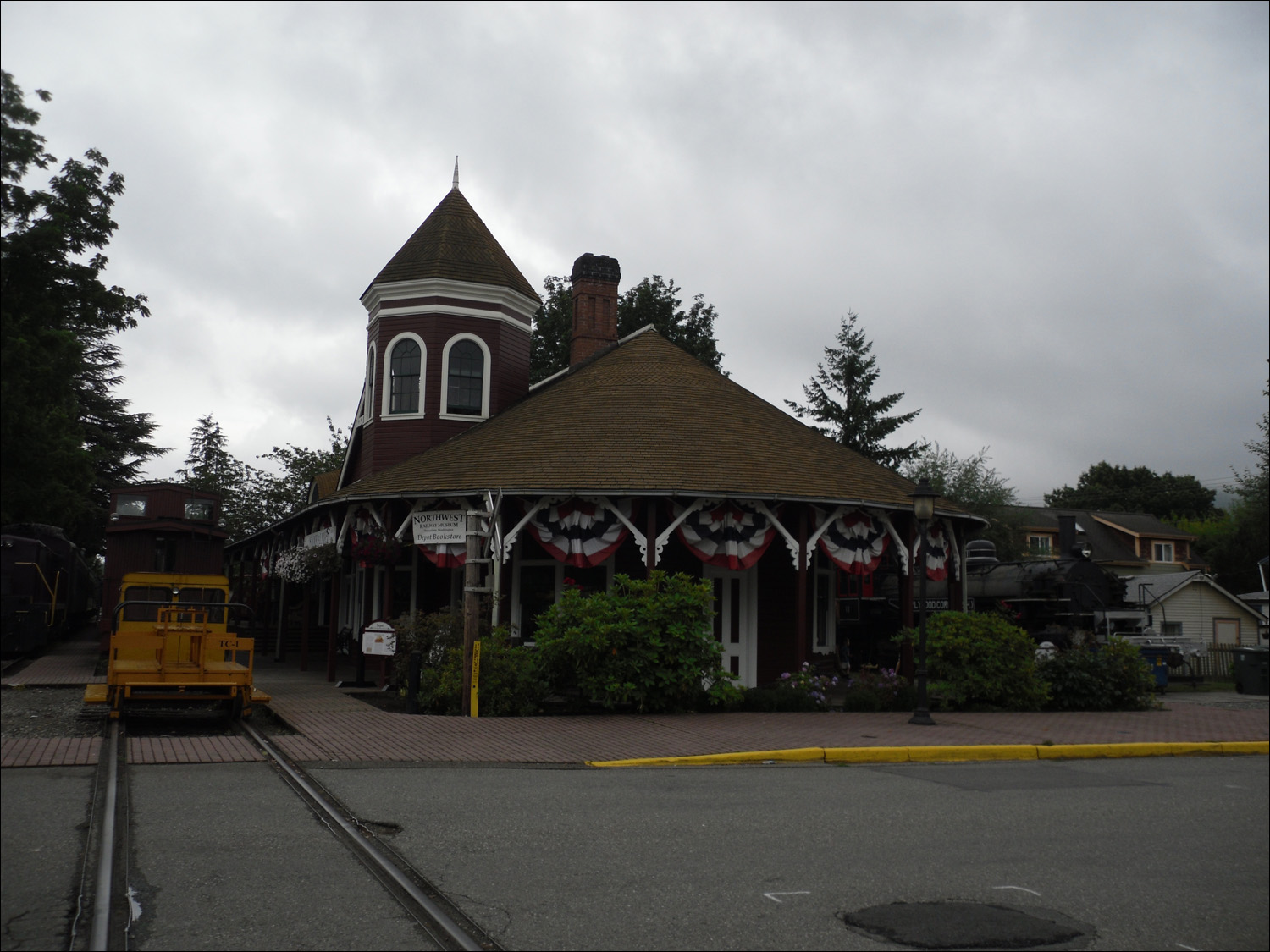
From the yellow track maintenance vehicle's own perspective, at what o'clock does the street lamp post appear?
The street lamp post is roughly at 9 o'clock from the yellow track maintenance vehicle.

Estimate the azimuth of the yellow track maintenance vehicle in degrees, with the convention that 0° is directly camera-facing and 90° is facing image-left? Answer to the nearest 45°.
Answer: approximately 0°

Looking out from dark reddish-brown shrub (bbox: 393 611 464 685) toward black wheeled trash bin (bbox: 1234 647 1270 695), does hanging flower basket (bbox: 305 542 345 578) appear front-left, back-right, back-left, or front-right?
back-left
